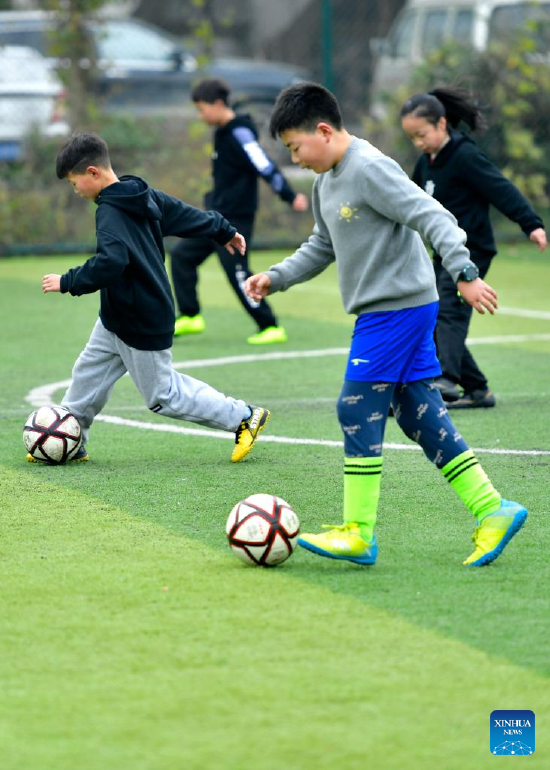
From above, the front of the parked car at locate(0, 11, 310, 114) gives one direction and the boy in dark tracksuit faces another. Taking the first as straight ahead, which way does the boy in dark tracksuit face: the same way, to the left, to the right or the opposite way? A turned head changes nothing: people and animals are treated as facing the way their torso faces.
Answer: the opposite way

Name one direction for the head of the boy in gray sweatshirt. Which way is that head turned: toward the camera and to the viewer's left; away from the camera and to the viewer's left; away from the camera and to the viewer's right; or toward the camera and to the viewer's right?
toward the camera and to the viewer's left

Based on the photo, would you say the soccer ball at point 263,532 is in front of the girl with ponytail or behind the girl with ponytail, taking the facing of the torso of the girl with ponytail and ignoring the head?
in front

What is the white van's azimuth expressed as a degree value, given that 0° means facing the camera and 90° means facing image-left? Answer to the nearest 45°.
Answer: approximately 90°

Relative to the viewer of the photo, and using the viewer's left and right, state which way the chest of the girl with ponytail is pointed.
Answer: facing the viewer and to the left of the viewer

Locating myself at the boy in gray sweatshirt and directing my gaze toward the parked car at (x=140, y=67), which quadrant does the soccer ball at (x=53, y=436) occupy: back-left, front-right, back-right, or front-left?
front-left

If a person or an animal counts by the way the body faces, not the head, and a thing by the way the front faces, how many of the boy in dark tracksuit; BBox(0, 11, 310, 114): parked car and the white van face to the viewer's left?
2

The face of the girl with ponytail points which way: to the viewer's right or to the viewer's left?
to the viewer's left

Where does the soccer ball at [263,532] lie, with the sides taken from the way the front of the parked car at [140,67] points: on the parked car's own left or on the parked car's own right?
on the parked car's own right
